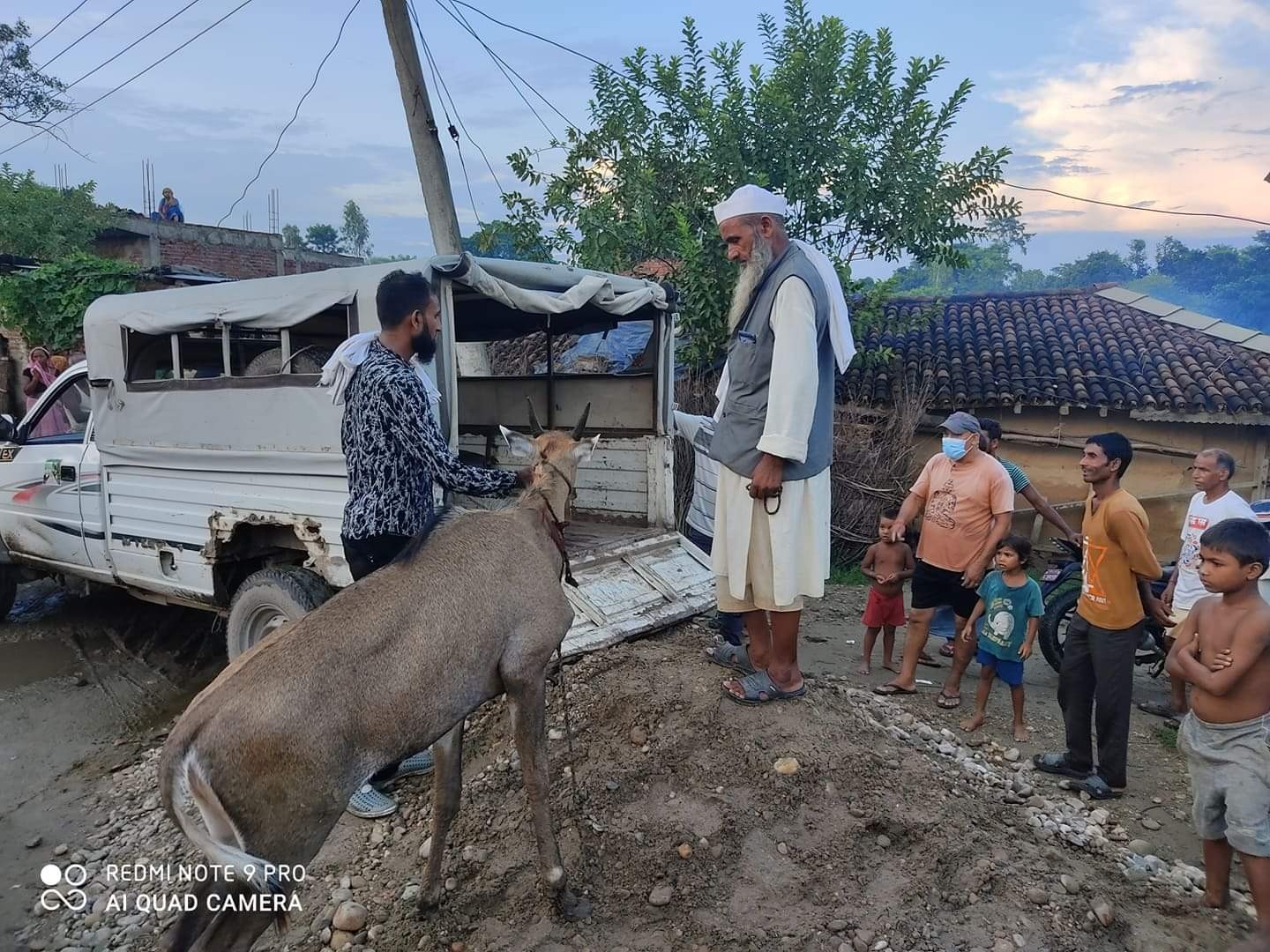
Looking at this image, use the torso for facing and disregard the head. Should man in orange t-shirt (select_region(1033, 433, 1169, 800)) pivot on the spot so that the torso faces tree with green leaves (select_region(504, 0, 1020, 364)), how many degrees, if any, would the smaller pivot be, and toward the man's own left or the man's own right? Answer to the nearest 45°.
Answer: approximately 90° to the man's own right

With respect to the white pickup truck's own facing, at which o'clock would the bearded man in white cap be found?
The bearded man in white cap is roughly at 6 o'clock from the white pickup truck.

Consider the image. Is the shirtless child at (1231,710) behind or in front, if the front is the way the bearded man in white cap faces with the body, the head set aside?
behind

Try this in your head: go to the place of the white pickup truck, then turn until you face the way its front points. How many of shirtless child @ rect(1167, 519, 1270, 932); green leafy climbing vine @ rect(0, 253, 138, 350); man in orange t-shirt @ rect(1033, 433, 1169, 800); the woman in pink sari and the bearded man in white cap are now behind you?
3

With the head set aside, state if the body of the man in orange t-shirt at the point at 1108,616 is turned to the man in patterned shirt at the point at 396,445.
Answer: yes

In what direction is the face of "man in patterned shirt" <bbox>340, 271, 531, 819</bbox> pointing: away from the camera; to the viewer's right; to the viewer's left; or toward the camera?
to the viewer's right

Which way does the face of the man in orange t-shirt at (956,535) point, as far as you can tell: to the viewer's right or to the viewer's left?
to the viewer's left

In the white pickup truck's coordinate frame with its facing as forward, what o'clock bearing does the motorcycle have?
The motorcycle is roughly at 5 o'clock from the white pickup truck.

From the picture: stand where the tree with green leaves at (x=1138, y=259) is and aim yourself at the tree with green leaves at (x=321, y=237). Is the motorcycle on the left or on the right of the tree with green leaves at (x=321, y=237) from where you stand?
left

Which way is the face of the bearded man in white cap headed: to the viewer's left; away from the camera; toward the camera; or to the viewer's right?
to the viewer's left

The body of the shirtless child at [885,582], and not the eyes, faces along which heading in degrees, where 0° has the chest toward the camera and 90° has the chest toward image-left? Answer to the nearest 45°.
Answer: approximately 0°

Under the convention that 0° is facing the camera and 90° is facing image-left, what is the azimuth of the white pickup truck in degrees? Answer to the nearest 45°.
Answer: approximately 135°

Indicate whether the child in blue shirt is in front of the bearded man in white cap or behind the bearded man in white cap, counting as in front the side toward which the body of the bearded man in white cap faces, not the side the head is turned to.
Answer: behind

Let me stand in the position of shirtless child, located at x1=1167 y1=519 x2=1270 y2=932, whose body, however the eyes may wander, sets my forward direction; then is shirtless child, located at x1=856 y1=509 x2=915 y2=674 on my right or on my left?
on my right

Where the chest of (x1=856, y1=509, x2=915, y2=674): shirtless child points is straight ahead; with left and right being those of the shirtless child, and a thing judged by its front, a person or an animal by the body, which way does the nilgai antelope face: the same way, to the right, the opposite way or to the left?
the opposite way

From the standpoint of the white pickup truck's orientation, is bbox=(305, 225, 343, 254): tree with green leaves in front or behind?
in front

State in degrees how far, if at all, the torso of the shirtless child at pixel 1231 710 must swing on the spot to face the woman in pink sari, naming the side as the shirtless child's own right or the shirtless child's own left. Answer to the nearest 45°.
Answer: approximately 45° to the shirtless child's own right

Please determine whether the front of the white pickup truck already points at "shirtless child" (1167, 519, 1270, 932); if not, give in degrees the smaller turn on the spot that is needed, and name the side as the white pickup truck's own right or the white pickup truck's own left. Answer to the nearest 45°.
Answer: approximately 180°
